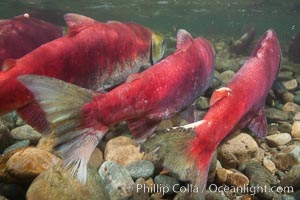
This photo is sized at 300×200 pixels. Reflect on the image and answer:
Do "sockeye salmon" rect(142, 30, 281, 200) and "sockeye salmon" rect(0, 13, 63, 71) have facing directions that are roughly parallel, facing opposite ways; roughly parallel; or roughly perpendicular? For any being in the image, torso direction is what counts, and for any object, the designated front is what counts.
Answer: roughly parallel

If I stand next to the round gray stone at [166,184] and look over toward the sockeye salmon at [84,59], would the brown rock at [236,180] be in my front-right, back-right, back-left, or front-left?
back-right

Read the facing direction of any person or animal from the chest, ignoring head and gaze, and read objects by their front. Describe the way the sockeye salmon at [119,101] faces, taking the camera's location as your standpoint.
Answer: facing away from the viewer and to the right of the viewer

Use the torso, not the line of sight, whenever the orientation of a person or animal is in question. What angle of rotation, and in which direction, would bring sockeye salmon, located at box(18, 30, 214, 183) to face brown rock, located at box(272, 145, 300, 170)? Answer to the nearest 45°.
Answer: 0° — it already faces it

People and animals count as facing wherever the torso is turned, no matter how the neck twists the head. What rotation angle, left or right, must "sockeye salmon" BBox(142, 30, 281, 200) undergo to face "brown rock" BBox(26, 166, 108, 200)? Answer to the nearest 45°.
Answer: approximately 135° to its left

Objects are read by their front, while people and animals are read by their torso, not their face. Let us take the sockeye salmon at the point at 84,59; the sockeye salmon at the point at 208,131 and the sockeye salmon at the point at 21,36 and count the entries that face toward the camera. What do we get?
0

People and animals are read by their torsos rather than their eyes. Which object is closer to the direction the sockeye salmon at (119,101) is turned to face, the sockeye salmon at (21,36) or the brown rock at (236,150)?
the brown rock

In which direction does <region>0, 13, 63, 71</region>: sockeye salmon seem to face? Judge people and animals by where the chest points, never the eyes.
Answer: to the viewer's right

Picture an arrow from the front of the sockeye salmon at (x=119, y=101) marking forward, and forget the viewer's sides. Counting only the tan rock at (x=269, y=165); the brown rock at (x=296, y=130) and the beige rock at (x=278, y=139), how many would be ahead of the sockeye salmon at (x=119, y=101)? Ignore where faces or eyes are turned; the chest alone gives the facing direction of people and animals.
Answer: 3

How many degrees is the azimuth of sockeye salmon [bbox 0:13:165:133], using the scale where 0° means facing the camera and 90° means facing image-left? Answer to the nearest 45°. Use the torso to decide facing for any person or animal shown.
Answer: approximately 225°

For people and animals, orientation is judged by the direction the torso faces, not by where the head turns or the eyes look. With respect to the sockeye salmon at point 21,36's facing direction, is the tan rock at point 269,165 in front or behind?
in front

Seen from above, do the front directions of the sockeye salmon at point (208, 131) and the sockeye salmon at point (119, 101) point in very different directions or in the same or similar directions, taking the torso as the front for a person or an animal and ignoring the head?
same or similar directions

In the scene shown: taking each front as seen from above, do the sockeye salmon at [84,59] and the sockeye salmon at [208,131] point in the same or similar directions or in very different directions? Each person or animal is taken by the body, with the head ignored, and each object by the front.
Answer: same or similar directions
